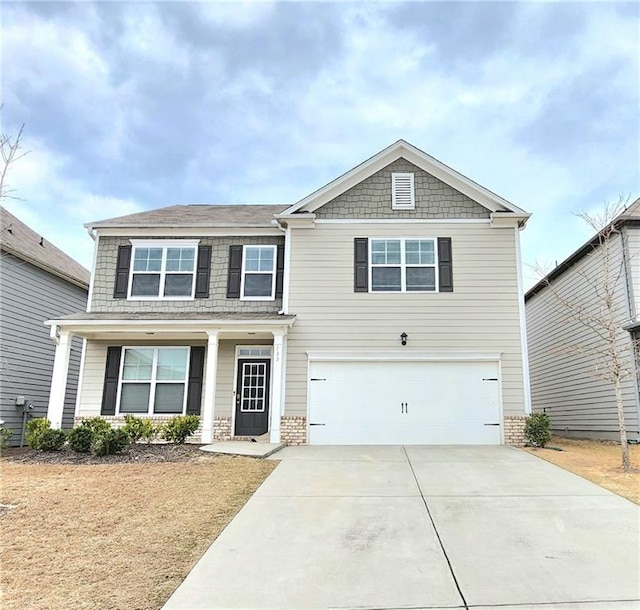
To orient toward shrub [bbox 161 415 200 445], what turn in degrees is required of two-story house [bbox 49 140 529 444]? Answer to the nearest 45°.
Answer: approximately 90° to its right

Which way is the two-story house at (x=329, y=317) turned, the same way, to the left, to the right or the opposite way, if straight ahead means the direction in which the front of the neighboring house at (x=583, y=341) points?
the same way

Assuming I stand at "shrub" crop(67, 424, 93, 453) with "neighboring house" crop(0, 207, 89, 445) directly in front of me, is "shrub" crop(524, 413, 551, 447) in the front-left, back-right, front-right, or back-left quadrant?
back-right

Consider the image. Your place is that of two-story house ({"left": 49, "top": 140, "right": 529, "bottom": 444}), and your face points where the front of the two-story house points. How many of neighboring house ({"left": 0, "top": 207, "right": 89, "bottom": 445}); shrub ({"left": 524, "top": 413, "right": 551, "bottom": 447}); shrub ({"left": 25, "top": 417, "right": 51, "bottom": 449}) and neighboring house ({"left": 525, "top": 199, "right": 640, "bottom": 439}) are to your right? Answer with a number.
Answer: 2

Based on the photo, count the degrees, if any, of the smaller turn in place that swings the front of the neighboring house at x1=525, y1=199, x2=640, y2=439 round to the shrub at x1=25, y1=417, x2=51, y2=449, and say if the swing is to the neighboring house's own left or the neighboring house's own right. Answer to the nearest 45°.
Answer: approximately 90° to the neighboring house's own right

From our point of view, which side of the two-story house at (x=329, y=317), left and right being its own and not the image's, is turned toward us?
front

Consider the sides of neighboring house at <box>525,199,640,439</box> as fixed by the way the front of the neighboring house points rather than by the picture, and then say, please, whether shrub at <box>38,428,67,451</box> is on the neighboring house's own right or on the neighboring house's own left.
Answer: on the neighboring house's own right

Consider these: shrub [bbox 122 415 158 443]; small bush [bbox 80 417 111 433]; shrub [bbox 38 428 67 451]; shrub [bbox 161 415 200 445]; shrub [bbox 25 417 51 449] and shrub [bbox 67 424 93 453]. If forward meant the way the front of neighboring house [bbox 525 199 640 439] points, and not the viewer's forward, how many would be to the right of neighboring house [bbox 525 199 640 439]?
6

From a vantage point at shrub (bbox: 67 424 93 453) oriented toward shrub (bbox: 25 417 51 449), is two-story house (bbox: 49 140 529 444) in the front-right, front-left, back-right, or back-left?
back-right

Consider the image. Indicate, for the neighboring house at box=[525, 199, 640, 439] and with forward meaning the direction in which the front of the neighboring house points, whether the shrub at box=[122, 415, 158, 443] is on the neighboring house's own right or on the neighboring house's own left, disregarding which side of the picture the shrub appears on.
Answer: on the neighboring house's own right

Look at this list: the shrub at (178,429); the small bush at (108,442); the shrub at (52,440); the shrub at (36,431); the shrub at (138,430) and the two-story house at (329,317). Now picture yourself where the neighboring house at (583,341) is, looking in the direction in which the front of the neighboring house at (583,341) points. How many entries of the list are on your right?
6

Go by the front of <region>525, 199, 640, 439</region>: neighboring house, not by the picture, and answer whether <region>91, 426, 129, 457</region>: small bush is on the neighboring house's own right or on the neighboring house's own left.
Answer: on the neighboring house's own right

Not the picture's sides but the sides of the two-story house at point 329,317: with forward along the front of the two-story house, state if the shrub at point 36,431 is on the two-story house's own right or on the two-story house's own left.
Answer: on the two-story house's own right

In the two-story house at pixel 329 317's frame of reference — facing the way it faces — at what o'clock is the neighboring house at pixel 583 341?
The neighboring house is roughly at 9 o'clock from the two-story house.

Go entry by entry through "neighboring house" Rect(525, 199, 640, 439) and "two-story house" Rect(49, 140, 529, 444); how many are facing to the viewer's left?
0

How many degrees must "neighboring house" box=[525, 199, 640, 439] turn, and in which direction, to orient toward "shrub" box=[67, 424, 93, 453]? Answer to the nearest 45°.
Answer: approximately 90° to its right

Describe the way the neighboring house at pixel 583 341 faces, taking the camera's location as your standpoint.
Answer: facing the viewer and to the right of the viewer

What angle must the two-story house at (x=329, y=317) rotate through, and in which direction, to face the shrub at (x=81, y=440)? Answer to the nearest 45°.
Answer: approximately 90° to its right

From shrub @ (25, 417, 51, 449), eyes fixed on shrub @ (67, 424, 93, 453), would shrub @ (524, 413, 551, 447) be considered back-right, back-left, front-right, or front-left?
front-left
